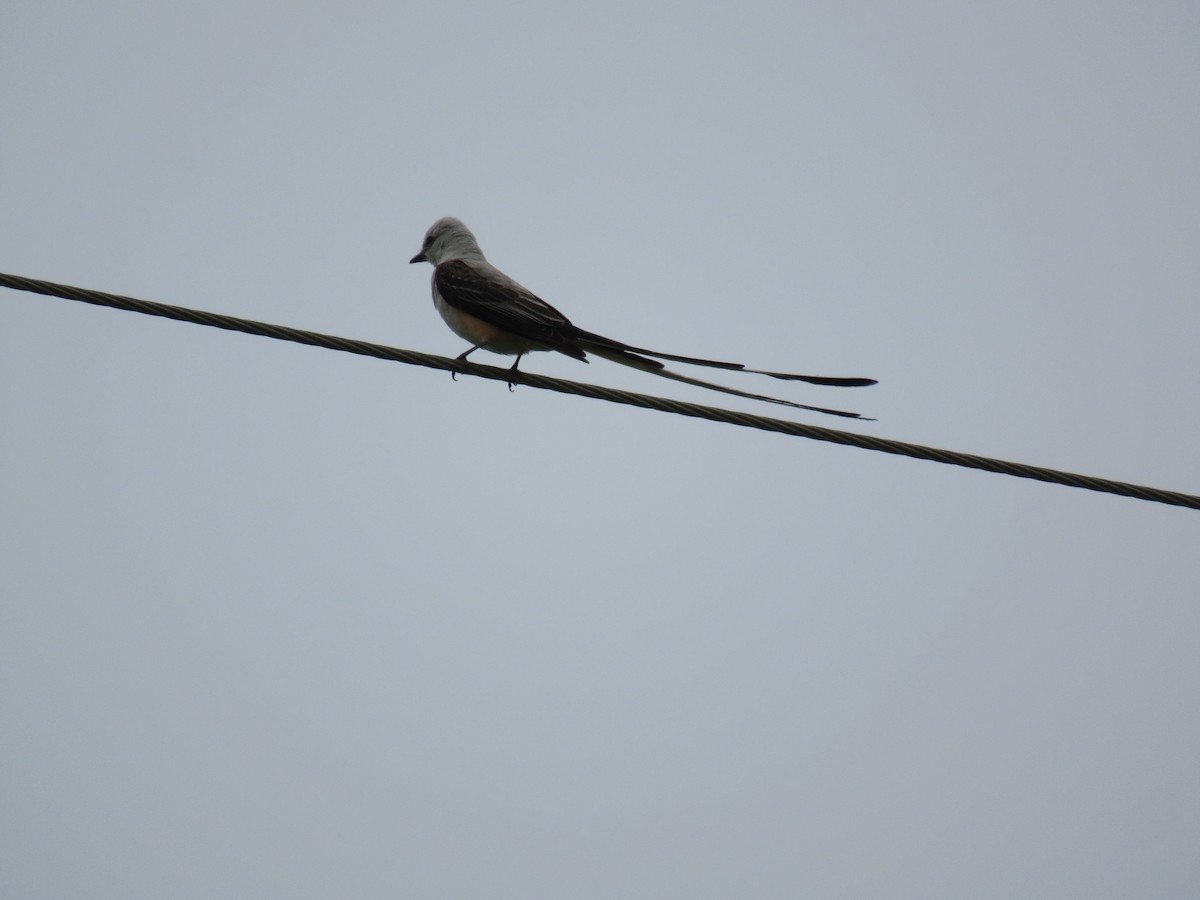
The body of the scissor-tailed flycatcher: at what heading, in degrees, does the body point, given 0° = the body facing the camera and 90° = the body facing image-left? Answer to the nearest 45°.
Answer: approximately 90°
